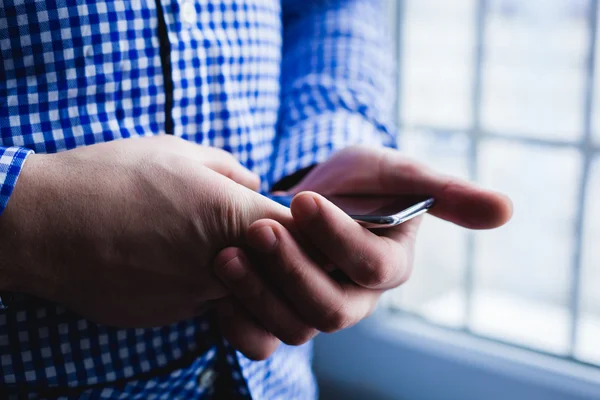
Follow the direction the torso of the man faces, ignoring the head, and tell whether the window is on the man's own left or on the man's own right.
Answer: on the man's own left

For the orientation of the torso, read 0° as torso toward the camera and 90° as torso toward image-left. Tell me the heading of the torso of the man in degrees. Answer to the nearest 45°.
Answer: approximately 315°
